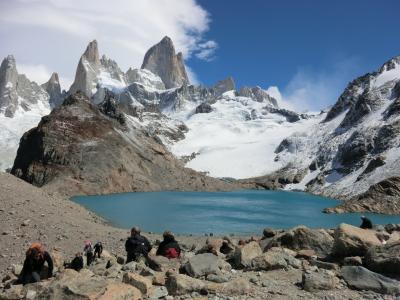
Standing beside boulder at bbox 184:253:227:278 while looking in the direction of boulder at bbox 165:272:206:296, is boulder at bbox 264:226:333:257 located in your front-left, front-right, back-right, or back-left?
back-left

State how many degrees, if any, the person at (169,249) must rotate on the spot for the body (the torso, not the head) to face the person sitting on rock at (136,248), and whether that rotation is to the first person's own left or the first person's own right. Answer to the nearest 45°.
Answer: approximately 135° to the first person's own left

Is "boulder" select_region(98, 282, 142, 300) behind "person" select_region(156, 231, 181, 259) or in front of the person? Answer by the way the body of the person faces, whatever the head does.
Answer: behind

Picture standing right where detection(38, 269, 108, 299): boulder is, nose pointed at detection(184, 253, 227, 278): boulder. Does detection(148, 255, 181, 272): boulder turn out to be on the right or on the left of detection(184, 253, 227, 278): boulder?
left

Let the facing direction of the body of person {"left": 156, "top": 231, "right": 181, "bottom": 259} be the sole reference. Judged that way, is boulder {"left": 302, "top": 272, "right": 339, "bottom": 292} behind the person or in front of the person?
behind

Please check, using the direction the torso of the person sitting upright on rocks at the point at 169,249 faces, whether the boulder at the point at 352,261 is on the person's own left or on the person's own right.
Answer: on the person's own right

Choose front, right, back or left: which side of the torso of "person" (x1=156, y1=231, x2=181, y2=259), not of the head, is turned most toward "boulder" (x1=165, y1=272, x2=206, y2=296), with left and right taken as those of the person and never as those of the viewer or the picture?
back

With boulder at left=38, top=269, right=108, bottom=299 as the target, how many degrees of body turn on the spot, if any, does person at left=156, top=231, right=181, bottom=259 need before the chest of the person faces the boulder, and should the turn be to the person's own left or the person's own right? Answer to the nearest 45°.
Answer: approximately 180°

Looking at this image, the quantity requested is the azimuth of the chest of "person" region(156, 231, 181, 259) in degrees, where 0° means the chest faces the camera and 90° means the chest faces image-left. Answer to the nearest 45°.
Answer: approximately 180°

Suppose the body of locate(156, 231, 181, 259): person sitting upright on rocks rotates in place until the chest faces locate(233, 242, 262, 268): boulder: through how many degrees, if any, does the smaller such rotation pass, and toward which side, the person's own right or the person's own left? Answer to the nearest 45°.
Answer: approximately 135° to the person's own right

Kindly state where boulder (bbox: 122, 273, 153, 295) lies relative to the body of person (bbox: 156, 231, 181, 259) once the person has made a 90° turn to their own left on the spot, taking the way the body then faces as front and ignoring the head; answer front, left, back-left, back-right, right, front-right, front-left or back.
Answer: left
